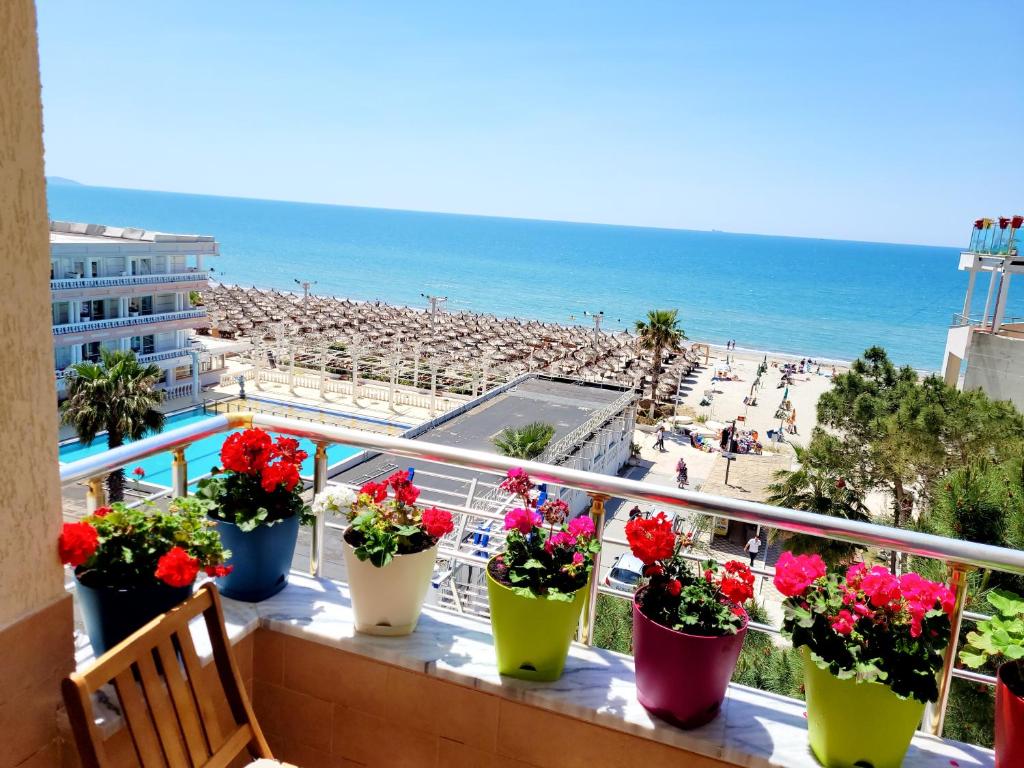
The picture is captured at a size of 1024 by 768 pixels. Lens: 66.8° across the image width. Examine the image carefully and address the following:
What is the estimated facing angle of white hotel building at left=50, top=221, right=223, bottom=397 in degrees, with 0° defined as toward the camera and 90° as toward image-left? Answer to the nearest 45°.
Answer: approximately 315°

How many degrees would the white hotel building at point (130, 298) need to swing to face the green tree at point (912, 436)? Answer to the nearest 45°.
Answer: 0° — it already faces it

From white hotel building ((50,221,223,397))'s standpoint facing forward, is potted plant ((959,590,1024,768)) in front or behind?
in front

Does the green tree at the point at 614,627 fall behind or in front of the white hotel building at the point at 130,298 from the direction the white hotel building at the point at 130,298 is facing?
in front
